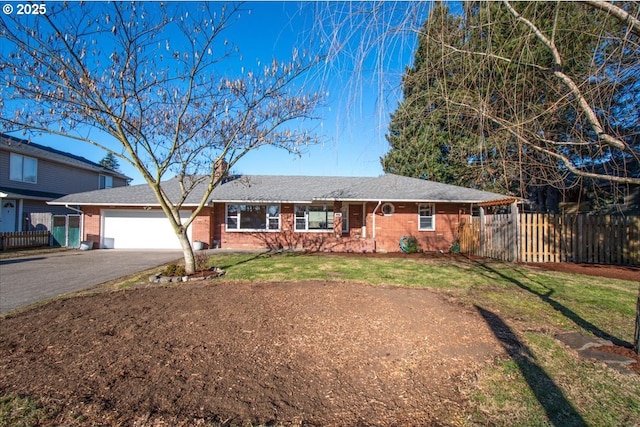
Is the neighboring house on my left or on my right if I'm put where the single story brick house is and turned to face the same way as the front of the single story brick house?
on my right

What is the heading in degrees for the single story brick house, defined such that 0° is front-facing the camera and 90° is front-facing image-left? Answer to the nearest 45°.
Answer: approximately 0°

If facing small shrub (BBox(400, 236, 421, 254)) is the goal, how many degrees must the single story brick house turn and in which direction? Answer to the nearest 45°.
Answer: approximately 45° to its left

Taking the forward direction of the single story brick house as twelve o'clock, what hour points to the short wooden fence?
The short wooden fence is roughly at 3 o'clock from the single story brick house.

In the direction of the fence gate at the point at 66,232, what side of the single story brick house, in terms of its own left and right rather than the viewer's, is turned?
right

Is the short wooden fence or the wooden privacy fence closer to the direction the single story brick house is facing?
the wooden privacy fence
